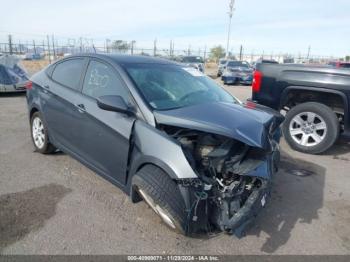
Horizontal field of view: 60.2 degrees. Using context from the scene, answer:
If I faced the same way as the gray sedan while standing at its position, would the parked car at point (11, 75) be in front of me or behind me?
behind

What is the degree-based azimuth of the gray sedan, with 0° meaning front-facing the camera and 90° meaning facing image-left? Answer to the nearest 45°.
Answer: approximately 315°

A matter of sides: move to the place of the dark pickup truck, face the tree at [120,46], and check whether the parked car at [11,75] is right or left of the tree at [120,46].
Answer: left

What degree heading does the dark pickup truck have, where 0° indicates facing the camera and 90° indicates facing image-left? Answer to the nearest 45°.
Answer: approximately 270°

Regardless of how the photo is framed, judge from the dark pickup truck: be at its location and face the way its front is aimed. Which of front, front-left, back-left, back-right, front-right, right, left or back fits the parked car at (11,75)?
back

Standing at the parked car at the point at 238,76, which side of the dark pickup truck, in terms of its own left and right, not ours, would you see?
left

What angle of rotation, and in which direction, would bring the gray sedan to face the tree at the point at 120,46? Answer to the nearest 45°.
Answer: approximately 135° to its left

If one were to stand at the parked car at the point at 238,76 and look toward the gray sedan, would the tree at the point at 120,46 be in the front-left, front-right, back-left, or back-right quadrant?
back-right

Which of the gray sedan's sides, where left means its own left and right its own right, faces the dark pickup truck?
left
